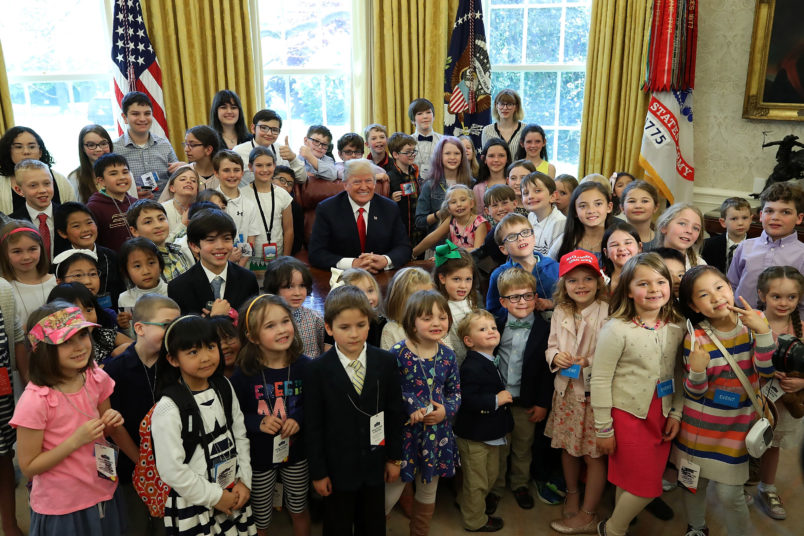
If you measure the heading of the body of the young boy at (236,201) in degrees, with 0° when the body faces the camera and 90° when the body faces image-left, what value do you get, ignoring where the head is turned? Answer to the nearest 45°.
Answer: approximately 0°

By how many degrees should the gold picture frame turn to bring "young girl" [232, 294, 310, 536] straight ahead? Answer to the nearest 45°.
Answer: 0° — it already faces them

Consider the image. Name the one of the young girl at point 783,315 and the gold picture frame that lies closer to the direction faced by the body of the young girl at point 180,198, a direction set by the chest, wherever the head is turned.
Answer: the young girl

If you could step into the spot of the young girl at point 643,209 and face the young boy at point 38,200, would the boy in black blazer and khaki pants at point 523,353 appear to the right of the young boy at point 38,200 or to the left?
left

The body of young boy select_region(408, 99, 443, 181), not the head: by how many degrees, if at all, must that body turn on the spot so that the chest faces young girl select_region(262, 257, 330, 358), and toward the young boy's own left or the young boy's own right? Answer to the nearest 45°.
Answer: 0° — they already face them

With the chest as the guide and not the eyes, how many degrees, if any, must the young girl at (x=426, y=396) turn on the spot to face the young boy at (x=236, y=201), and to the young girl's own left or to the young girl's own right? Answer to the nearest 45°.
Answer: approximately 135° to the young girl's own right

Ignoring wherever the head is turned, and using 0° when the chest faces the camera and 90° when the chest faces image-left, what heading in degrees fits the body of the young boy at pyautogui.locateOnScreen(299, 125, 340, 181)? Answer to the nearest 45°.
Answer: approximately 0°
